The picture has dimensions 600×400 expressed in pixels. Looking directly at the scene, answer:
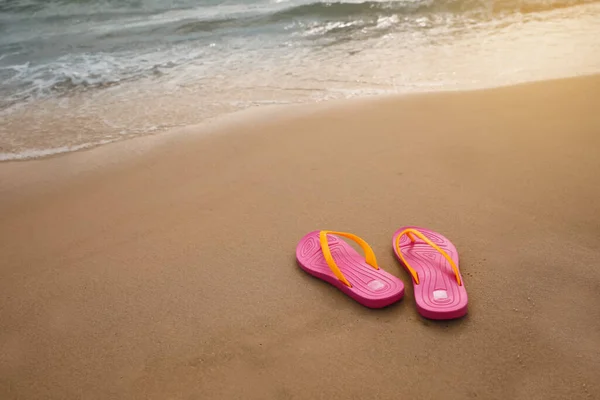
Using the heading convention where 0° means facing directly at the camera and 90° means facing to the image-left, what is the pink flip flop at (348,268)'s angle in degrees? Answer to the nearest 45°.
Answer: approximately 135°
